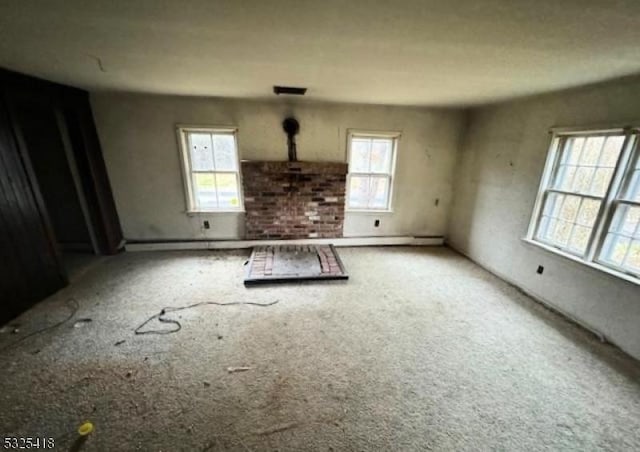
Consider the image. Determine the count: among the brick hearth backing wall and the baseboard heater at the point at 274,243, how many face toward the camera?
2

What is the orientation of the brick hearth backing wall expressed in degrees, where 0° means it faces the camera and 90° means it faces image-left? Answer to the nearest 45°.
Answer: approximately 0°

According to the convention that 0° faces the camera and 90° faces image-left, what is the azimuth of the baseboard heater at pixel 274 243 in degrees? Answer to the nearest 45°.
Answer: approximately 0°

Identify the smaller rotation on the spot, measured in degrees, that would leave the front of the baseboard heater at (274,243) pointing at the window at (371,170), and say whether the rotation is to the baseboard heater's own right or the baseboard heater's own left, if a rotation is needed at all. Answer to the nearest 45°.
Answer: approximately 90° to the baseboard heater's own left

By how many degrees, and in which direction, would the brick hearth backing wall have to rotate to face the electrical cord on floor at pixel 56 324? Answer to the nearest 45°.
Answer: approximately 45° to its right

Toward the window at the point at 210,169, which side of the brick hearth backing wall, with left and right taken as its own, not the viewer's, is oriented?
right

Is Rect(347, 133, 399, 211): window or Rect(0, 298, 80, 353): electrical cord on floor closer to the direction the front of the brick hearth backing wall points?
the electrical cord on floor

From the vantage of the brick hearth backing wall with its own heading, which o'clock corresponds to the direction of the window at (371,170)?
The window is roughly at 9 o'clock from the brick hearth backing wall.
